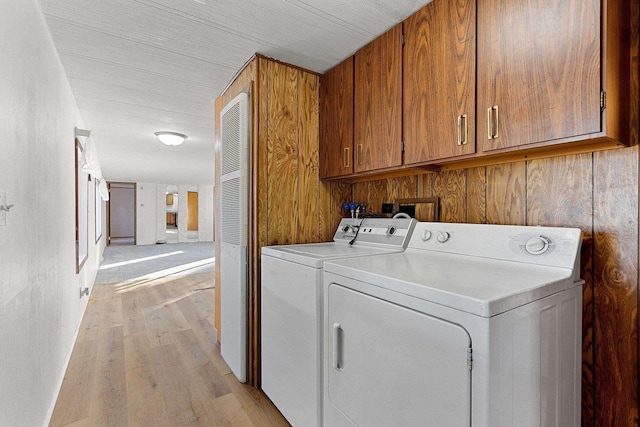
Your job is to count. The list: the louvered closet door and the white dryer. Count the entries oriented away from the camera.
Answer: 0

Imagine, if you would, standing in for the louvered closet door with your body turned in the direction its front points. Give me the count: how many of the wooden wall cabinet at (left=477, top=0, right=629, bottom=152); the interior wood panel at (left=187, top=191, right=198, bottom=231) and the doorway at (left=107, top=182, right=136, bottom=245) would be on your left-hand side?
1

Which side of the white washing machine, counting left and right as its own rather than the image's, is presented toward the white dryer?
left

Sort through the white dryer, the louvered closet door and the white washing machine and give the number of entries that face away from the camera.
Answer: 0

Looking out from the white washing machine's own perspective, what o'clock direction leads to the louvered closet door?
The louvered closet door is roughly at 3 o'clock from the white washing machine.

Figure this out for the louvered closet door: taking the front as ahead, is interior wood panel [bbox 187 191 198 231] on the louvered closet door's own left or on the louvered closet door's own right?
on the louvered closet door's own right

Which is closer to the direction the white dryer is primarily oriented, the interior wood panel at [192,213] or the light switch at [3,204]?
the light switch

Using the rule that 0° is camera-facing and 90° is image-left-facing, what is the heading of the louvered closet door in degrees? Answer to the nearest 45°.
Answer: approximately 45°

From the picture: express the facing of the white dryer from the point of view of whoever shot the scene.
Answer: facing the viewer and to the left of the viewer

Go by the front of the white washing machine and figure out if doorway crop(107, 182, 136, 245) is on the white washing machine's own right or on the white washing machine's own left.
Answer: on the white washing machine's own right

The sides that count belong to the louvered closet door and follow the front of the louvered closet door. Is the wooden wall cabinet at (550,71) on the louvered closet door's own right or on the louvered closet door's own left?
on the louvered closet door's own left

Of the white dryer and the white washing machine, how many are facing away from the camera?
0

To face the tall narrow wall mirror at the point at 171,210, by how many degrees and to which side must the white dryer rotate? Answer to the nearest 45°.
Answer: approximately 90° to its right

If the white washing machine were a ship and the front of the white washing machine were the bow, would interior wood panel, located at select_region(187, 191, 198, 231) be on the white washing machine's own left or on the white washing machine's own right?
on the white washing machine's own right

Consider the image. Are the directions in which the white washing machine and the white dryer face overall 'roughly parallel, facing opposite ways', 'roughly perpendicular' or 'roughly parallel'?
roughly parallel
